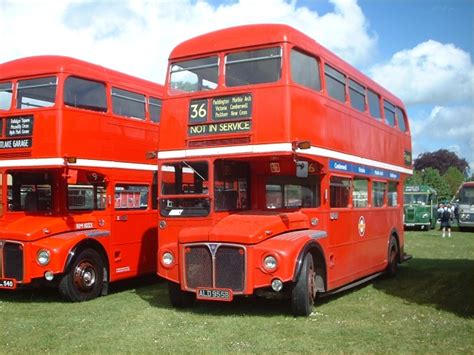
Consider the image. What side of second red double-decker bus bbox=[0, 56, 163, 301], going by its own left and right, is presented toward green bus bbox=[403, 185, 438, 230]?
back

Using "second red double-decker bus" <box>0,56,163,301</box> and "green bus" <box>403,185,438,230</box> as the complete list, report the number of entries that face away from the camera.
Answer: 0

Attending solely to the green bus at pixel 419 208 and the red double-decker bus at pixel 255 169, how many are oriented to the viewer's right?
0

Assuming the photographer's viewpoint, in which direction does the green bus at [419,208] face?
facing the viewer

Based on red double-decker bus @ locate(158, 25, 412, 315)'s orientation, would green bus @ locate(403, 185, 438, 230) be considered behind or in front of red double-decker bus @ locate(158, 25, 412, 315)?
behind

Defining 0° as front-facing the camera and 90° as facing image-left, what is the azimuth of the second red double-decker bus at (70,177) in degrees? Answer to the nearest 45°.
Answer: approximately 45°

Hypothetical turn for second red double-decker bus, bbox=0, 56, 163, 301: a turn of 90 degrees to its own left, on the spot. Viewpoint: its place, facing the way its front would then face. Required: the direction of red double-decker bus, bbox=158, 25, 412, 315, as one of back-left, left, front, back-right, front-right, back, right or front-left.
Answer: front

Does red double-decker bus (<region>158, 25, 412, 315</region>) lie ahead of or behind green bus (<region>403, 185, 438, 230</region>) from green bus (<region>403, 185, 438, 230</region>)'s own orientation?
ahead

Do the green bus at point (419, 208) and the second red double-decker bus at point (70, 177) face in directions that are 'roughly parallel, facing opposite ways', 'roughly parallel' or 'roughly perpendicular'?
roughly parallel

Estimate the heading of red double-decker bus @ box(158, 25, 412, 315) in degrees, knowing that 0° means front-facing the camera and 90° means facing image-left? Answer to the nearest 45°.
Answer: approximately 45°
